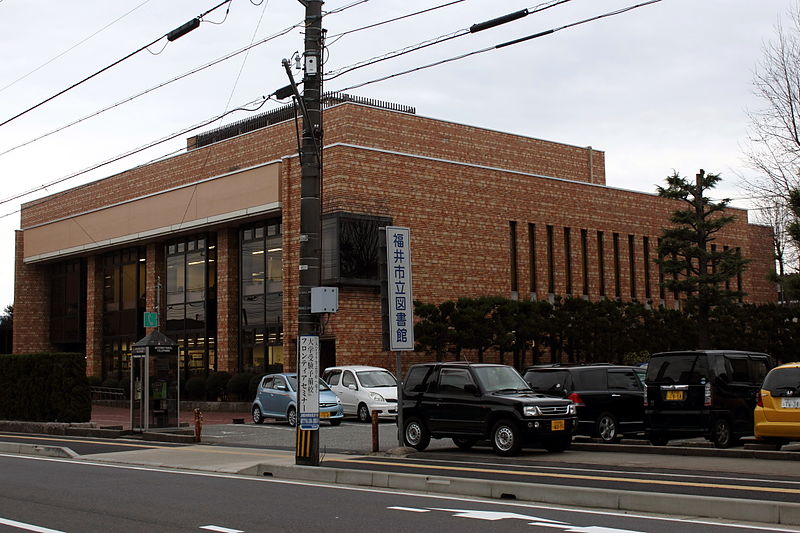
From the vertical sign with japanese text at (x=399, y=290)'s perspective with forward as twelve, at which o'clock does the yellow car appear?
The yellow car is roughly at 10 o'clock from the vertical sign with japanese text.

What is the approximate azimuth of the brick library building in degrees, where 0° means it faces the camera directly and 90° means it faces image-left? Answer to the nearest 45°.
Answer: approximately 45°

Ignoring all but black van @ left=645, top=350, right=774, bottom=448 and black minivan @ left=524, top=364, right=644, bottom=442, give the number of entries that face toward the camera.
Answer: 0

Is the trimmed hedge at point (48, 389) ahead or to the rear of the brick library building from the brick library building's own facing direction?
ahead

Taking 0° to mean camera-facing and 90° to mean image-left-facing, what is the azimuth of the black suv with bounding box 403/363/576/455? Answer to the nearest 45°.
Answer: approximately 315°

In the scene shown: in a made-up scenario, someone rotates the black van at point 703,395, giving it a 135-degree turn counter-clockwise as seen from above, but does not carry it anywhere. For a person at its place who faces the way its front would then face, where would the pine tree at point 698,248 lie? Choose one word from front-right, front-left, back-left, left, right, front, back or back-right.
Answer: right

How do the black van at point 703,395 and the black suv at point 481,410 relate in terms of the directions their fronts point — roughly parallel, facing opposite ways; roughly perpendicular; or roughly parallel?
roughly perpendicular

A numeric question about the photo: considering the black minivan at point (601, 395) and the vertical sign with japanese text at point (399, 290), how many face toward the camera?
1

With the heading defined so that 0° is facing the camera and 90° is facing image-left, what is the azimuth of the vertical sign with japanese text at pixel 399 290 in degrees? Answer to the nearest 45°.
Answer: approximately 0°

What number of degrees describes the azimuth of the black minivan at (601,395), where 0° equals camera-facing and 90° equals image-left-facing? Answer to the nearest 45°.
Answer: approximately 225°
